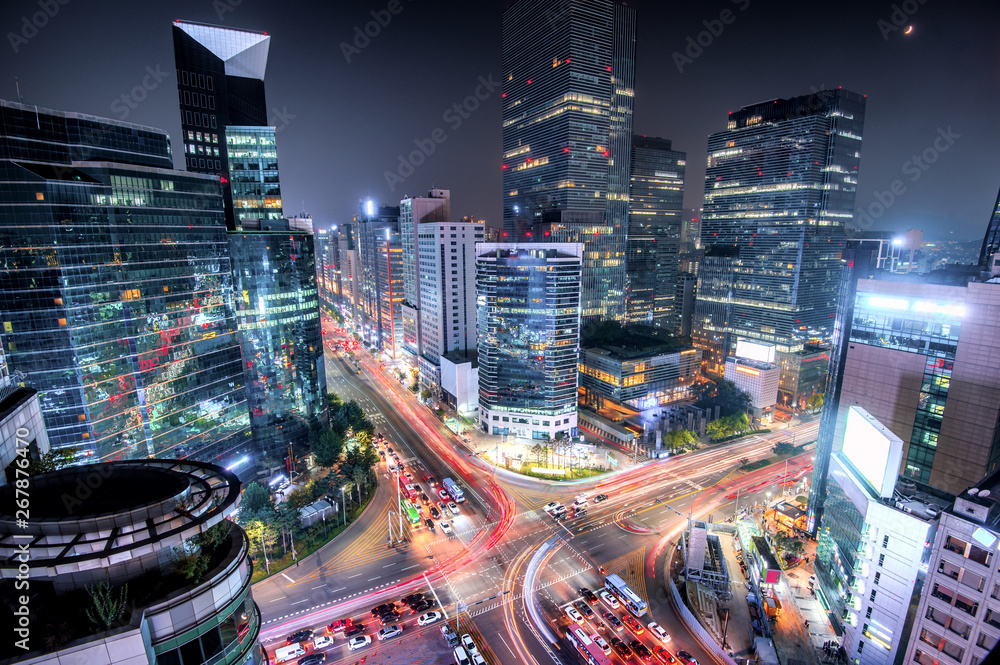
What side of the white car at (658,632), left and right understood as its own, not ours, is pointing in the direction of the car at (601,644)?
left

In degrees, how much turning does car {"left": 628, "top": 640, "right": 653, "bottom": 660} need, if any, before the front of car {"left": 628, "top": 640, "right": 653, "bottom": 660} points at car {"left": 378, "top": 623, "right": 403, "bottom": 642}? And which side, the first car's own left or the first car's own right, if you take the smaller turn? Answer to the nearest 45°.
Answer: approximately 45° to the first car's own left

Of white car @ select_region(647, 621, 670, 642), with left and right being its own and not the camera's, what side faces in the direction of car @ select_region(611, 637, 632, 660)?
left

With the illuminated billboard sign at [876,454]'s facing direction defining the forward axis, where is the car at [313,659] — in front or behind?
in front

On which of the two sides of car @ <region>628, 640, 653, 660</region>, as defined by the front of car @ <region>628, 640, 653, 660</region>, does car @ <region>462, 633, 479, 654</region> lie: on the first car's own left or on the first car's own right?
on the first car's own left

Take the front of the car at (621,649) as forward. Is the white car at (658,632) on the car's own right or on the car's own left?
on the car's own right

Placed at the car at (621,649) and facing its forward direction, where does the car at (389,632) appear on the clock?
the car at (389,632) is roughly at 10 o'clock from the car at (621,649).

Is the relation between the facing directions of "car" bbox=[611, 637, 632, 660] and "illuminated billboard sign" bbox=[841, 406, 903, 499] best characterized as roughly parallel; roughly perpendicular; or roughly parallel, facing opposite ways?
roughly perpendicular

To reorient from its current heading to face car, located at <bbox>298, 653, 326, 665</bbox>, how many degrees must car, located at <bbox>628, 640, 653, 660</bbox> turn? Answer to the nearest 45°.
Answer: approximately 45° to its left

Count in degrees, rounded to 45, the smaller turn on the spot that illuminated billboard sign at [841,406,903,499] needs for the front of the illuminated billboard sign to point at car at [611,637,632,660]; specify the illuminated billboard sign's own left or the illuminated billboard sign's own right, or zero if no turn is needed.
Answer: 0° — it already faces it

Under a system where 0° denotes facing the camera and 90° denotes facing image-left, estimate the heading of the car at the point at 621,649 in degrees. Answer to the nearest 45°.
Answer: approximately 135°

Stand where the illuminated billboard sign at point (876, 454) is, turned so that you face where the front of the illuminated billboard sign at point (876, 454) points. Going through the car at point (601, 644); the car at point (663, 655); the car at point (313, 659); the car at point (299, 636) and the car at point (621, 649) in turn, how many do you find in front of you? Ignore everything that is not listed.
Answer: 5

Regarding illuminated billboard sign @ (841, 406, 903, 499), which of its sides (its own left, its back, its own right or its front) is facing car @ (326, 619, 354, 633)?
front

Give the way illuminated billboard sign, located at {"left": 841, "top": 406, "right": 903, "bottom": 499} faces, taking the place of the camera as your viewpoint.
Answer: facing the viewer and to the left of the viewer
